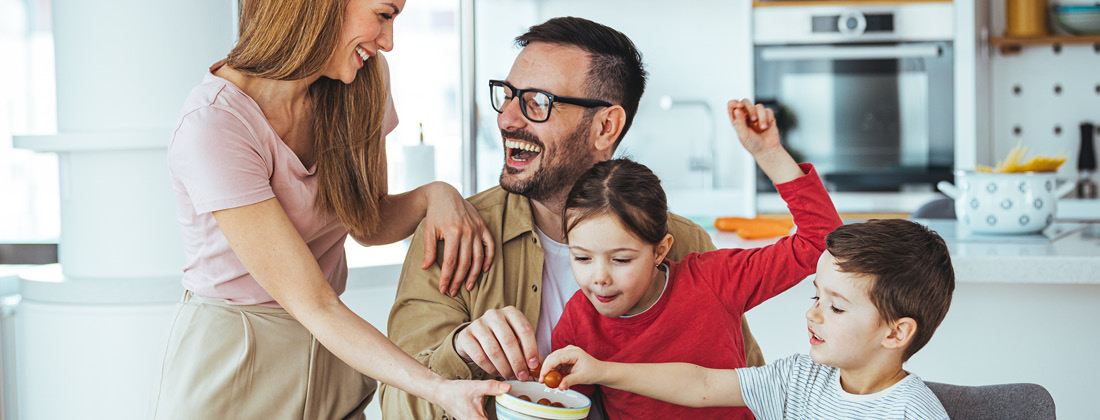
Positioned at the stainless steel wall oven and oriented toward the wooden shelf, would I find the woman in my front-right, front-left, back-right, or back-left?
back-right

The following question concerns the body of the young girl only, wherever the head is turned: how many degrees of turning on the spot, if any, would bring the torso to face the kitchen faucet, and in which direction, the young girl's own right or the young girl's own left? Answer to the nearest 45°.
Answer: approximately 135° to the young girl's own right

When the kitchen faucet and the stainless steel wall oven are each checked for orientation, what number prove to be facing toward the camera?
1

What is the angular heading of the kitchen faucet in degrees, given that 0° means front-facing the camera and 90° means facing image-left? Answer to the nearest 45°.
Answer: approximately 90°

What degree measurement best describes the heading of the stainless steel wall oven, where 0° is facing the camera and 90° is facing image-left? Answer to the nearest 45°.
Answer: approximately 0°
